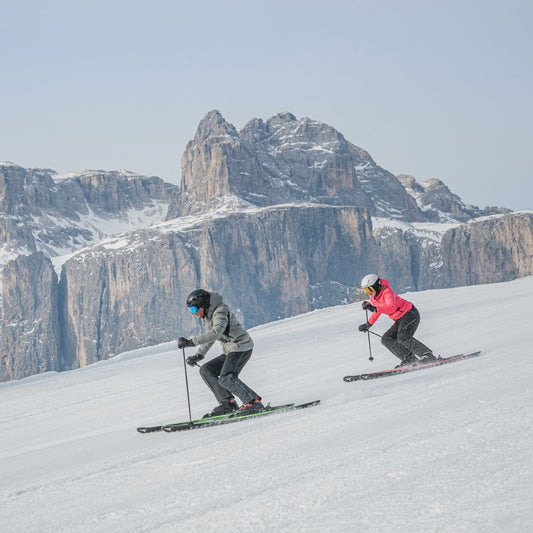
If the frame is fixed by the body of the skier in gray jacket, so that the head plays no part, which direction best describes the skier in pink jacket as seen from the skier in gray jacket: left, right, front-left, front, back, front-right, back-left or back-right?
back-right

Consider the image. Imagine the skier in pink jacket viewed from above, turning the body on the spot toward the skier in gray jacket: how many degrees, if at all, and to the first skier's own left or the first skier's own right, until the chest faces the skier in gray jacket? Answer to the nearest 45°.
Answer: approximately 45° to the first skier's own left

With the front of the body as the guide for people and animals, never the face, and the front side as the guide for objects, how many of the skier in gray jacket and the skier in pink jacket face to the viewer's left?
2

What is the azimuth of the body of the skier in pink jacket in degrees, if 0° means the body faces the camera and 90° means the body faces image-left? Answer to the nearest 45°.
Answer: approximately 90°

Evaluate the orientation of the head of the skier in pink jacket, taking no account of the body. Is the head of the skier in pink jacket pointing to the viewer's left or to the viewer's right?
to the viewer's left

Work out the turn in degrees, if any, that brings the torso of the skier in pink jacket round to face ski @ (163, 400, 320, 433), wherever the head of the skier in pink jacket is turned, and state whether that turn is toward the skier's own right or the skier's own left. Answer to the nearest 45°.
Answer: approximately 45° to the skier's own left

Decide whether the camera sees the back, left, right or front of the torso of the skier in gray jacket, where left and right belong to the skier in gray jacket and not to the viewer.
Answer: left
